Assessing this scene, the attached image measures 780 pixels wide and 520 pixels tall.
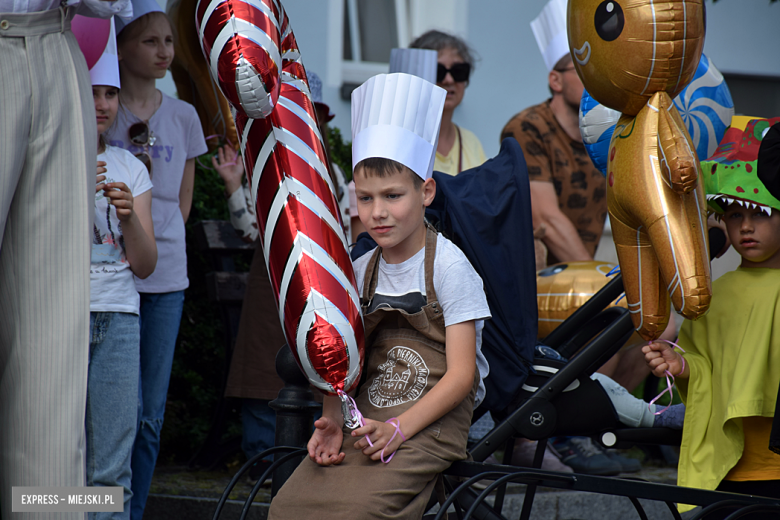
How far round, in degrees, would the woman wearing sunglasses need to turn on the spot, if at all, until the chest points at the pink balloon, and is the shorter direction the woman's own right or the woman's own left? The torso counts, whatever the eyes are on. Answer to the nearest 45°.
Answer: approximately 45° to the woman's own right

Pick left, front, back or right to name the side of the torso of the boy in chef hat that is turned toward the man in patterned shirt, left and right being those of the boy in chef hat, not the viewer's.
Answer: back

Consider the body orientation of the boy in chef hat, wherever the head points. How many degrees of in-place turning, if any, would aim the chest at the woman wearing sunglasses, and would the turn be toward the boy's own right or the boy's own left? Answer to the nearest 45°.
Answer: approximately 135° to the boy's own right
